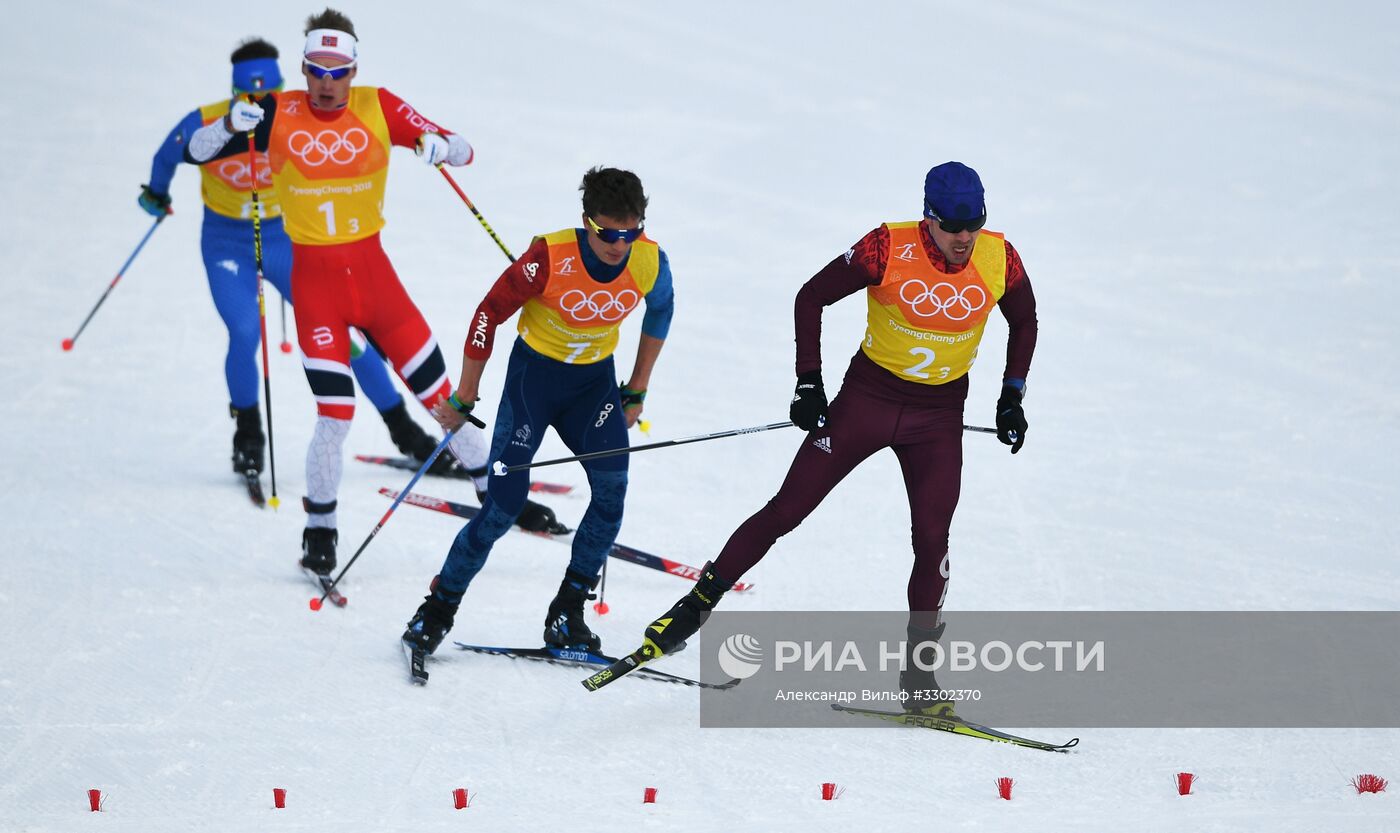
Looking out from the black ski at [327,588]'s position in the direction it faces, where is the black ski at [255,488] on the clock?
the black ski at [255,488] is roughly at 7 o'clock from the black ski at [327,588].

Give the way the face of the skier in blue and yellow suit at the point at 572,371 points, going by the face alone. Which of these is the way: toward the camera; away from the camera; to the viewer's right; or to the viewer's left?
toward the camera

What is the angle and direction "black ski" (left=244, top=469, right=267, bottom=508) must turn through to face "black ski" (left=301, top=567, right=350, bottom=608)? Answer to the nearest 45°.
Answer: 0° — it already faces it

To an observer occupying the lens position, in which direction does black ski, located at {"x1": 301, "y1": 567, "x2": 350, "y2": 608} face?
facing the viewer and to the right of the viewer

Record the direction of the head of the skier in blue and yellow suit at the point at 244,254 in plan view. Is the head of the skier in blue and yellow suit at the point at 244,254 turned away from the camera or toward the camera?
toward the camera

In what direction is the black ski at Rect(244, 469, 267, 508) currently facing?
toward the camera

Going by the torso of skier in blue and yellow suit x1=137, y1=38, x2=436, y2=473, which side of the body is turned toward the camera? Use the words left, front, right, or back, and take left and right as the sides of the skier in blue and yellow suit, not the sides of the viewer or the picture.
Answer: front

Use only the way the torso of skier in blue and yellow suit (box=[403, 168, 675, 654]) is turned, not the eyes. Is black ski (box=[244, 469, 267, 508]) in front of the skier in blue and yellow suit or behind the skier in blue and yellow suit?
behind
